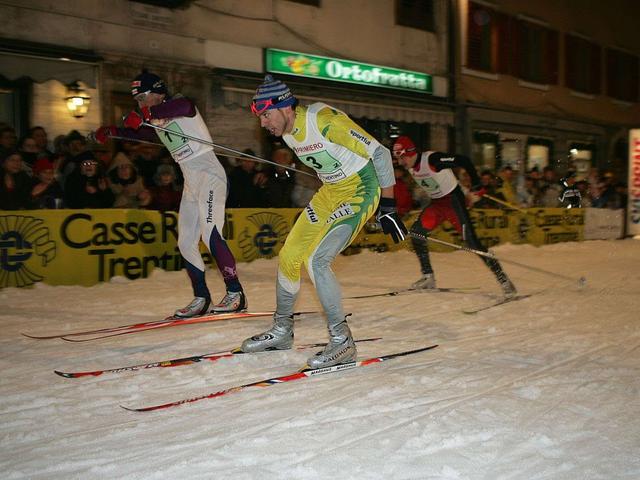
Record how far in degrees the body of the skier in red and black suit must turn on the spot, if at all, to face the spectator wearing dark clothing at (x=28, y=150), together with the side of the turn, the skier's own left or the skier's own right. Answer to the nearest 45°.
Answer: approximately 45° to the skier's own right

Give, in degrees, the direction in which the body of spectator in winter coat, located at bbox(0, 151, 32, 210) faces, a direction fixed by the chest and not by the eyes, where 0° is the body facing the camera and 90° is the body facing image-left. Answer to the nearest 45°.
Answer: approximately 0°

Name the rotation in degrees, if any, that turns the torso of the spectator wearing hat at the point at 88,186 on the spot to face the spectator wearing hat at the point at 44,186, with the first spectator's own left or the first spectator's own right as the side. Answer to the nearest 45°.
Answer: approximately 45° to the first spectator's own right

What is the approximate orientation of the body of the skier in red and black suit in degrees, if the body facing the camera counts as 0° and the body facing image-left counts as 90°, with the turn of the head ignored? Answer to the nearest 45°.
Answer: approximately 45°

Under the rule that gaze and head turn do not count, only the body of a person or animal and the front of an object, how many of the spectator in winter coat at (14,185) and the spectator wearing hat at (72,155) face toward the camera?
2

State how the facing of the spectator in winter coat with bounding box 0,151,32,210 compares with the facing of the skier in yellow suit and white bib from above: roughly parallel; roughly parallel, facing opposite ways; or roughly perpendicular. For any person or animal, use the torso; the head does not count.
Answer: roughly perpendicular

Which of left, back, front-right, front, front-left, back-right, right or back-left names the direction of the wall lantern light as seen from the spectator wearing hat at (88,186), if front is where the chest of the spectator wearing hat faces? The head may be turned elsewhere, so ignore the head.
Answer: back

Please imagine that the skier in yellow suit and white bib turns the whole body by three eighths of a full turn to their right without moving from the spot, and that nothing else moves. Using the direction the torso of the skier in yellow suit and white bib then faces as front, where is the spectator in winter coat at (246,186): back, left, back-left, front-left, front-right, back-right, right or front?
front
